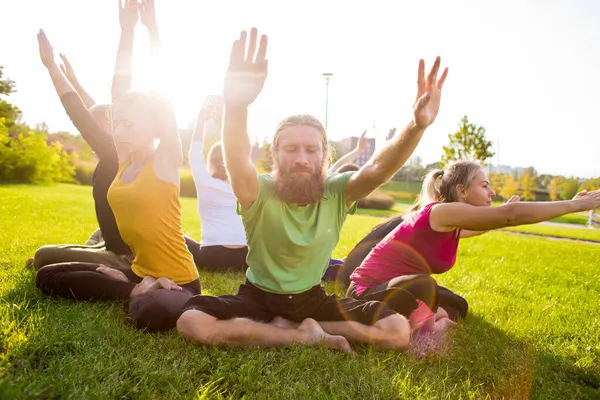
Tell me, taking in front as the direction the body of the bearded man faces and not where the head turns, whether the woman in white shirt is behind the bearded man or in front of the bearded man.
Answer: behind

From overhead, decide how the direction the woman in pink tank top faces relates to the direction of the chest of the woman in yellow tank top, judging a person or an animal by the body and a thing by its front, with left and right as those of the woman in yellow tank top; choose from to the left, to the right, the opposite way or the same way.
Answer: to the left

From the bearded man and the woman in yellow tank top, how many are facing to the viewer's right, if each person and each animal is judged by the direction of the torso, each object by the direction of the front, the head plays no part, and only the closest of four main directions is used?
0

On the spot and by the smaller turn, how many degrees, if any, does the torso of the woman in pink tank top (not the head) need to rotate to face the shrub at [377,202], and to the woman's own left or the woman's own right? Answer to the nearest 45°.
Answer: approximately 90° to the woman's own left

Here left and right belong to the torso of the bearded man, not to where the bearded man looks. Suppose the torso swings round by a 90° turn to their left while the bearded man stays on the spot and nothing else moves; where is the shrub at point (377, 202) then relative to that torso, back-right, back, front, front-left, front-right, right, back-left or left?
left

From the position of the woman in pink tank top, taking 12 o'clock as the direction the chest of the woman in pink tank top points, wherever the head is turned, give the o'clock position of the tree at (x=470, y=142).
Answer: The tree is roughly at 9 o'clock from the woman in pink tank top.

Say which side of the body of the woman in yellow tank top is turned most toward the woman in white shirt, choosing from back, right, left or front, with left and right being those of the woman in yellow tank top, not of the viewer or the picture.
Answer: back

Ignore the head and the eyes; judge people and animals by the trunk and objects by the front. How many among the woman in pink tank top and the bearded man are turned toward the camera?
1

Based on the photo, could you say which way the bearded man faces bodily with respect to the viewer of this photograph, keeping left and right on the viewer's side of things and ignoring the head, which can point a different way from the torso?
facing the viewer

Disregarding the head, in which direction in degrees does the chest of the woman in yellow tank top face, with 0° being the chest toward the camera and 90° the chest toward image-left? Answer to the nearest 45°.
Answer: approximately 45°

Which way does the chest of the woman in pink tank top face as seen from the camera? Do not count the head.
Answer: to the viewer's right

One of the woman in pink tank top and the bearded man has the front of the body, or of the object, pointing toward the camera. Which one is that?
the bearded man
